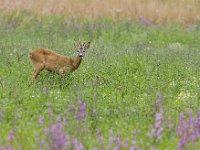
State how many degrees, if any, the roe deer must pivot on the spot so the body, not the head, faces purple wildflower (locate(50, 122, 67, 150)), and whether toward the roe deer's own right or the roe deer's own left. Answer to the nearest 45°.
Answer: approximately 90° to the roe deer's own right

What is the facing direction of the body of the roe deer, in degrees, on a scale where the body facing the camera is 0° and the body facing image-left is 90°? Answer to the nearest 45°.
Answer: approximately 270°

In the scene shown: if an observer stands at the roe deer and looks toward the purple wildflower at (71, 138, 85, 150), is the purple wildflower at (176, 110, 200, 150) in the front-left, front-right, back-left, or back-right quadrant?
front-left

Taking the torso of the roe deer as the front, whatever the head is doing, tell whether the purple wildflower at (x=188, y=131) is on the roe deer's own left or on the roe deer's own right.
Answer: on the roe deer's own right

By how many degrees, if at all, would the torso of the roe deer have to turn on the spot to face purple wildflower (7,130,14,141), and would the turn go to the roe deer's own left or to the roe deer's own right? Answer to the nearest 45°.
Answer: approximately 90° to the roe deer's own right

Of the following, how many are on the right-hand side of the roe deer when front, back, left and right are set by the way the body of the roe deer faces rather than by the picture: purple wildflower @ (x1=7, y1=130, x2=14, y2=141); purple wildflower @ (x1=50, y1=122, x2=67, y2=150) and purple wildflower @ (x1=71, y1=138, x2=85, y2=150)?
3

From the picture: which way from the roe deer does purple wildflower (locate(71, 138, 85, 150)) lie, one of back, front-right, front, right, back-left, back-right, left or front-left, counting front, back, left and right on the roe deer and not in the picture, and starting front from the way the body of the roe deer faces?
right
